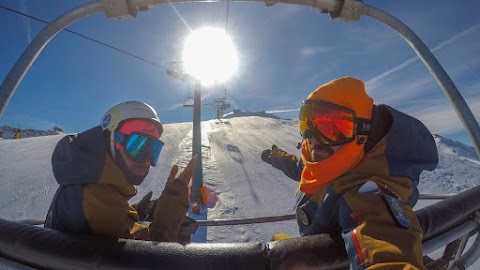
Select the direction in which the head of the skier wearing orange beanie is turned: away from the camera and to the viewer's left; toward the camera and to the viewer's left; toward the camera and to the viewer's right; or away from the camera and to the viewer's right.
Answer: toward the camera and to the viewer's left

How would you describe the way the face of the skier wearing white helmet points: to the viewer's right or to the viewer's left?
to the viewer's right

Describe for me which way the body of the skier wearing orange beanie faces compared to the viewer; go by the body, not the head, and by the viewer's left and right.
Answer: facing the viewer and to the left of the viewer

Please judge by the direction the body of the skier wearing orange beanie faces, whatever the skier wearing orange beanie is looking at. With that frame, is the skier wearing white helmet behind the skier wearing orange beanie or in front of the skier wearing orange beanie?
in front

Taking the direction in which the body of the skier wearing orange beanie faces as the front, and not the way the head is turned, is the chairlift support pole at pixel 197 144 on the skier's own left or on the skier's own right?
on the skier's own right

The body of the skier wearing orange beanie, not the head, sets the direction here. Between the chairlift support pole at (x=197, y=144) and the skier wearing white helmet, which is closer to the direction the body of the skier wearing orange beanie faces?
the skier wearing white helmet
